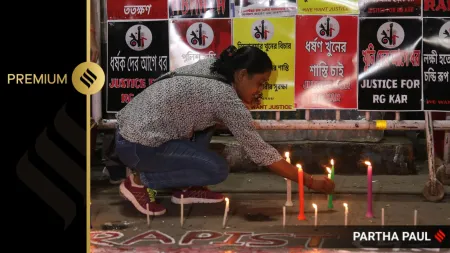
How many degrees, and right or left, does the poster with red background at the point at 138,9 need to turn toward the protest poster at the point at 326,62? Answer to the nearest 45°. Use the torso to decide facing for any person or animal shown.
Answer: approximately 90° to its left

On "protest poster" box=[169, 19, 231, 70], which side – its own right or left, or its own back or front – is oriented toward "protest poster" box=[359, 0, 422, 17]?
left

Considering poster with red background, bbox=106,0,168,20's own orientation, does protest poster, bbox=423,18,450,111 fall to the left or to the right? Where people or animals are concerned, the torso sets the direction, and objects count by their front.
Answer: on its left

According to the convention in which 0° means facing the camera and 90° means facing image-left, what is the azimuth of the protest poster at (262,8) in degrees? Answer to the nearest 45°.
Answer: approximately 0°

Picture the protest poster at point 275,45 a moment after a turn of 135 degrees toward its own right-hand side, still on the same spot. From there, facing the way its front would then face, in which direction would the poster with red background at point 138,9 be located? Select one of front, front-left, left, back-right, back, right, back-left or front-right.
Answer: front-left

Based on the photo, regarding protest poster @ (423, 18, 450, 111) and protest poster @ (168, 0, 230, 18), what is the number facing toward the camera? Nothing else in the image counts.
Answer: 2

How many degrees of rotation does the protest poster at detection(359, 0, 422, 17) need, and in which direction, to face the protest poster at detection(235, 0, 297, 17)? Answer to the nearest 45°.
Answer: approximately 90° to its right

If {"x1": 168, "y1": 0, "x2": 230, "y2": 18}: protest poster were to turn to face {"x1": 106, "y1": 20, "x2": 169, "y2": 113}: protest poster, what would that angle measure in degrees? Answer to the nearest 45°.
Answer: approximately 90° to its right
